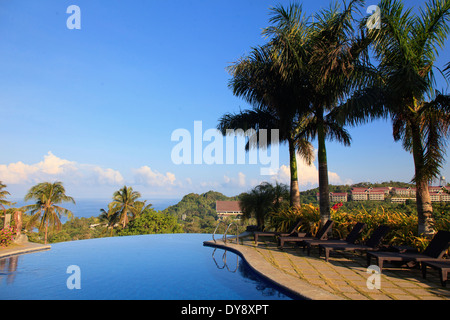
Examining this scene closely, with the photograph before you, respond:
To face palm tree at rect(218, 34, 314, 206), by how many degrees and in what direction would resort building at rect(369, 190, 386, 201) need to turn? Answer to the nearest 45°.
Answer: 0° — it already faces it

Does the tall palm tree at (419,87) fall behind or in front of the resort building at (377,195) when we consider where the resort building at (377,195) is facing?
in front

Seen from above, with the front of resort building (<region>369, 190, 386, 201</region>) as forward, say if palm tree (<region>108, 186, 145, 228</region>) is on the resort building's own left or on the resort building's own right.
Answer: on the resort building's own right

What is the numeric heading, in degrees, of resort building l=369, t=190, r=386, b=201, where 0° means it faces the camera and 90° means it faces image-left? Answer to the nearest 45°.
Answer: approximately 0°

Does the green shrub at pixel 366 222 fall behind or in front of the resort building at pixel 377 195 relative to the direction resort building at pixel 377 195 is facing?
in front

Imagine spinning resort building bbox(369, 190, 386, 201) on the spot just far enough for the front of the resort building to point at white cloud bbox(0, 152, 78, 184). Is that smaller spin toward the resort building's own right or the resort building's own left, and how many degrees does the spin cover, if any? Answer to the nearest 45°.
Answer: approximately 90° to the resort building's own right

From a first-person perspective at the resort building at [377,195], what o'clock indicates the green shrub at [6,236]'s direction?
The green shrub is roughly at 1 o'clock from the resort building.

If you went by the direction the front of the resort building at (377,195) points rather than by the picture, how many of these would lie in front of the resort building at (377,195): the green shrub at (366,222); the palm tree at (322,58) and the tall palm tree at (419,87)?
3

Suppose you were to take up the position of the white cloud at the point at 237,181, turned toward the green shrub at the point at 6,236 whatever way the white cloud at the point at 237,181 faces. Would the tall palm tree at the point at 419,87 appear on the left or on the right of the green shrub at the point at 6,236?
left

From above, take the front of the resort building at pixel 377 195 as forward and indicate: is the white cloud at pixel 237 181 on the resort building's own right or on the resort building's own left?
on the resort building's own right
